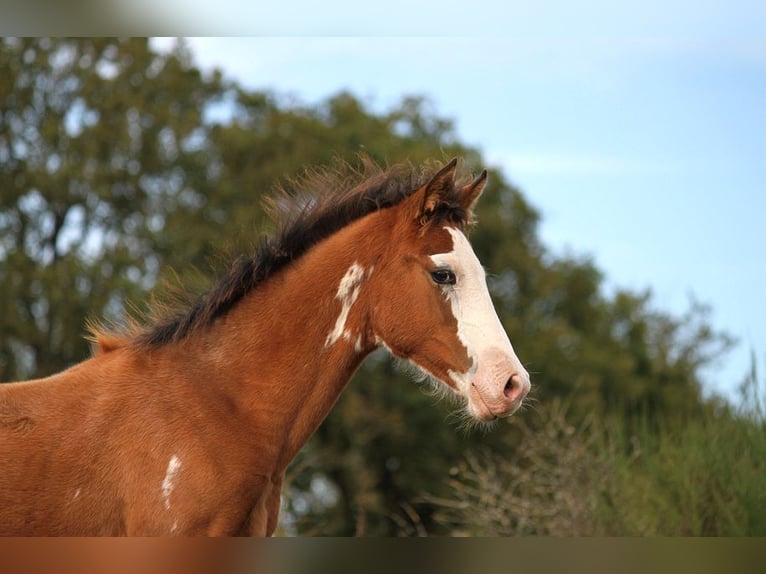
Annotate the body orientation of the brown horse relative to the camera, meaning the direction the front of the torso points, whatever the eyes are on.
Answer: to the viewer's right

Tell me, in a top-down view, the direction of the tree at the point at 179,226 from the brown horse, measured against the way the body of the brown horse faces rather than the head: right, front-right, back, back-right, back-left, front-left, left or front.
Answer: left

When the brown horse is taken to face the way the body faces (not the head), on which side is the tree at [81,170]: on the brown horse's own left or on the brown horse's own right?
on the brown horse's own left
